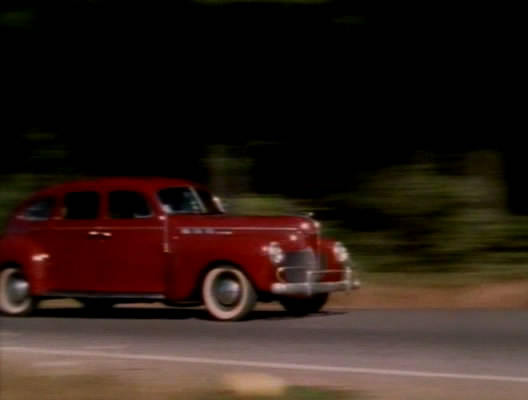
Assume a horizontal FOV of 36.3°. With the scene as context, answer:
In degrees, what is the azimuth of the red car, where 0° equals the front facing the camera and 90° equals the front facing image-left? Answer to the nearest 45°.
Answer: approximately 315°
